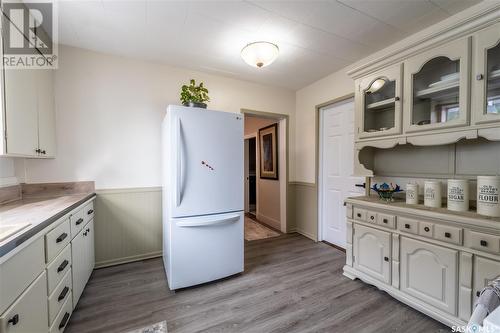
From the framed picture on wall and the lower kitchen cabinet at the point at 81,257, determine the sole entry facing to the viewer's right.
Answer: the lower kitchen cabinet

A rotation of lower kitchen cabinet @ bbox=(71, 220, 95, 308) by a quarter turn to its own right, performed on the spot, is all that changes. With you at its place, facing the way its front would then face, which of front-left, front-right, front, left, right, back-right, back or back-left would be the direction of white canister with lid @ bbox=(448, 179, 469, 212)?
front-left

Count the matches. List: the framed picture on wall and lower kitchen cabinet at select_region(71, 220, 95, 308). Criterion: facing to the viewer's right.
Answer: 1

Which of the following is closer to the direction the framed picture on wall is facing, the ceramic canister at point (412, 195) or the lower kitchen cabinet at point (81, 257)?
the lower kitchen cabinet

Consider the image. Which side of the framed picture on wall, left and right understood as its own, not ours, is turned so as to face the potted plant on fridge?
front

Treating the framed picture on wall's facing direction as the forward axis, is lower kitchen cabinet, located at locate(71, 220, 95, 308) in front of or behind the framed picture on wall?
in front

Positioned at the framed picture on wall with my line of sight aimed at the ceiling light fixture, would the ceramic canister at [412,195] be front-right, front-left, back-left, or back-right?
front-left

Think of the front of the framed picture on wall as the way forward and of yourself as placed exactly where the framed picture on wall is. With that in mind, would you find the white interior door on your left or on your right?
on your left

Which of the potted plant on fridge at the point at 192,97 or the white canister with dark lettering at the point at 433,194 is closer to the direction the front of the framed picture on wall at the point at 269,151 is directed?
the potted plant on fridge

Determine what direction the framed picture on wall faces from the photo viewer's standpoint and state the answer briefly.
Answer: facing the viewer and to the left of the viewer

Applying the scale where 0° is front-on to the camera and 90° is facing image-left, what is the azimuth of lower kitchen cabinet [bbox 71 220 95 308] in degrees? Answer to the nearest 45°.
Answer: approximately 270°

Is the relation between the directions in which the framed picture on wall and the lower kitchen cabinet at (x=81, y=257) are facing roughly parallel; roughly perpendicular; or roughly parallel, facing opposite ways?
roughly parallel, facing opposite ways

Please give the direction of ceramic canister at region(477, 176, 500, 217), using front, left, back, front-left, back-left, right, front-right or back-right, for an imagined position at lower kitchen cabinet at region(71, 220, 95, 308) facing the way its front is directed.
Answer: front-right
